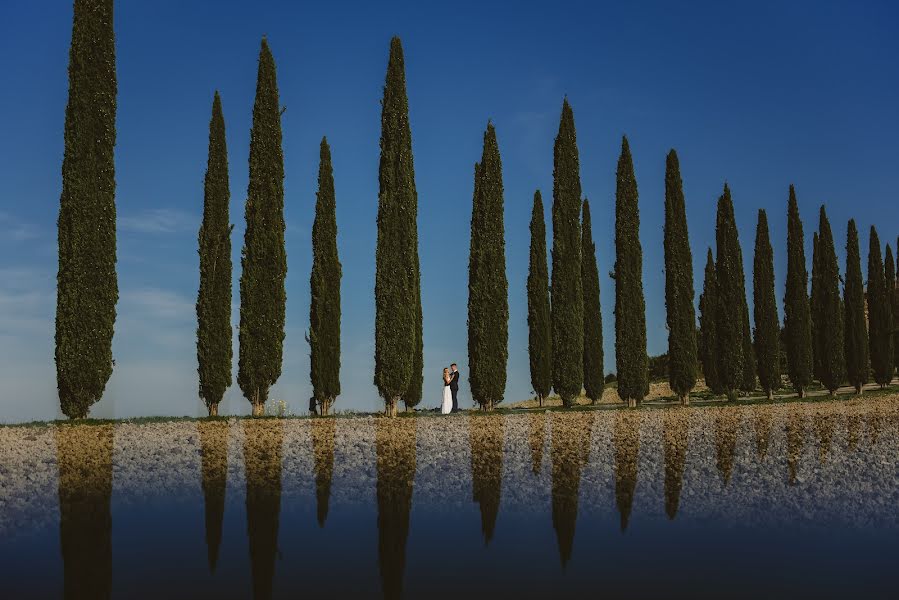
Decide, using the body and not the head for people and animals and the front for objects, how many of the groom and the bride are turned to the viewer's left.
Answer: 1

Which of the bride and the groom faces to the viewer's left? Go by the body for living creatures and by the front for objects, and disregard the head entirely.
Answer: the groom

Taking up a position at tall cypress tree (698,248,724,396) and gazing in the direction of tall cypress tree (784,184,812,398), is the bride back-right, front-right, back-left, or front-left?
back-right

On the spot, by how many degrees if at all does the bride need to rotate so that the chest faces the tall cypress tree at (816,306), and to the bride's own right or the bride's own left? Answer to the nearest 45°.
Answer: approximately 45° to the bride's own left

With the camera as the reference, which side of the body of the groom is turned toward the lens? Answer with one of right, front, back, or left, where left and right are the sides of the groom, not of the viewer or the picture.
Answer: left

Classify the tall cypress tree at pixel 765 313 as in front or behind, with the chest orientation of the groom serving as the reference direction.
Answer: behind

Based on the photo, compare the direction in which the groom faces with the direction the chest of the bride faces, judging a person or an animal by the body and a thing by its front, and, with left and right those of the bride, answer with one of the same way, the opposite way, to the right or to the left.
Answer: the opposite way

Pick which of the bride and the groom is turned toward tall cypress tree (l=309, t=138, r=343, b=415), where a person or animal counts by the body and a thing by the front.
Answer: the groom

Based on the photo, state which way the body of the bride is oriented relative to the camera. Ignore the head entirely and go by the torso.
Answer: to the viewer's right

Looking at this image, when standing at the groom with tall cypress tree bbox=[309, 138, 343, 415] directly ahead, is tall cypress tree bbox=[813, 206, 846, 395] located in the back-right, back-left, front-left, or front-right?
back-right
